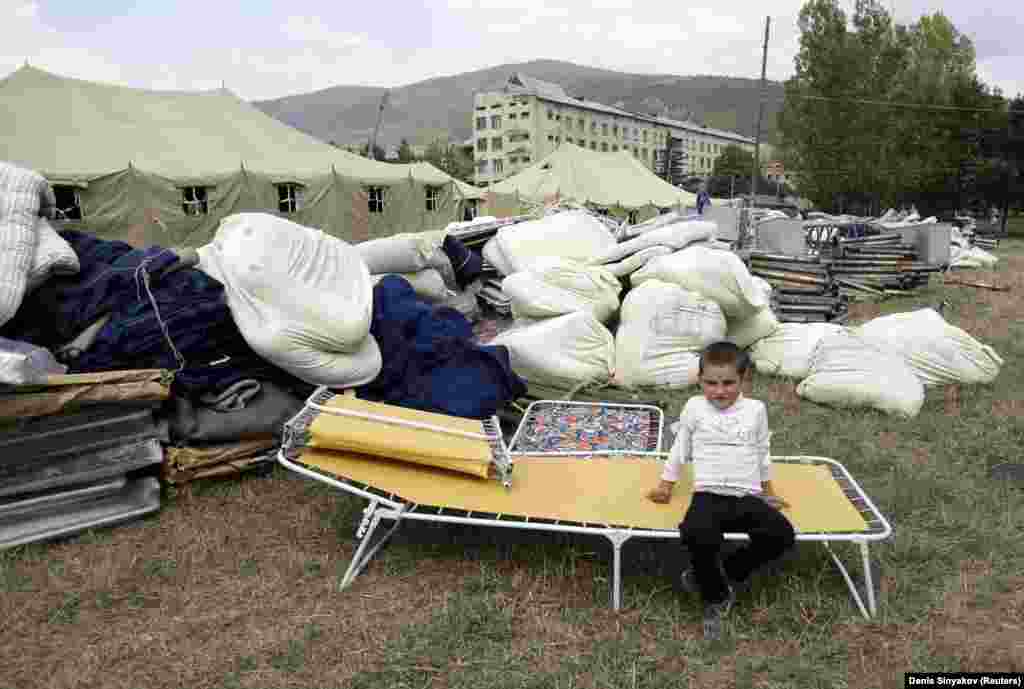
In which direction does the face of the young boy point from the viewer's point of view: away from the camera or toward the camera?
toward the camera

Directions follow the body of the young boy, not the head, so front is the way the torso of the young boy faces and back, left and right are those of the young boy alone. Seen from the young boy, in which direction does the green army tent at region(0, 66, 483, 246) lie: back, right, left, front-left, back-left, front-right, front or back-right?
back-right

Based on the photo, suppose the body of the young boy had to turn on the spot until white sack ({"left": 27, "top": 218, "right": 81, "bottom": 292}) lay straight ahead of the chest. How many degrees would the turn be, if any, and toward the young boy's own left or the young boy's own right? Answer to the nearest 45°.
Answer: approximately 90° to the young boy's own right

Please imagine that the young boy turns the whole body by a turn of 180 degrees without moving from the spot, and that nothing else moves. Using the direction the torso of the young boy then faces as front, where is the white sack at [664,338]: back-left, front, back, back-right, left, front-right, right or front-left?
front

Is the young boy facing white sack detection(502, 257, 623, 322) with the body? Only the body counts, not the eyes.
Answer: no

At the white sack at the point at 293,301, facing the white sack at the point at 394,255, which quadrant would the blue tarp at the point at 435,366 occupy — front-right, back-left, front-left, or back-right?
front-right

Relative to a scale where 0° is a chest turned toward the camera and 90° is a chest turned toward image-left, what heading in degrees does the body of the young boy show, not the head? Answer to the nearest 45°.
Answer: approximately 0°

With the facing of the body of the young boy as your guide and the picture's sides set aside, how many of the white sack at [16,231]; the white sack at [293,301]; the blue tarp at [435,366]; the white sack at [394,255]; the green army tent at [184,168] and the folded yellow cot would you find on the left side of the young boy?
0

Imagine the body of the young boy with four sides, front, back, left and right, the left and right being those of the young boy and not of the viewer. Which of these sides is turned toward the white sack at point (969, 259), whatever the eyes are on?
back

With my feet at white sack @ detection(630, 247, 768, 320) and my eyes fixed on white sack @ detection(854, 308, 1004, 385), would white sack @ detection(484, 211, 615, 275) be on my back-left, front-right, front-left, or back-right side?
back-left

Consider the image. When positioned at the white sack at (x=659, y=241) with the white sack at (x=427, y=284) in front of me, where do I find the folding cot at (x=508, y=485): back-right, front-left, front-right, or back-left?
front-left

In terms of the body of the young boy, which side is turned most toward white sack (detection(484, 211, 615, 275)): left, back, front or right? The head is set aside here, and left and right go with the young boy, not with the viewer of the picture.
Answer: back

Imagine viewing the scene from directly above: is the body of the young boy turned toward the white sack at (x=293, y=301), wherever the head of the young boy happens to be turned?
no

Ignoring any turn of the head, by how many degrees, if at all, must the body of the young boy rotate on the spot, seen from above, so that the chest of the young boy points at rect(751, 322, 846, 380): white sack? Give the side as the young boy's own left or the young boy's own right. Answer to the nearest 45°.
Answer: approximately 180°

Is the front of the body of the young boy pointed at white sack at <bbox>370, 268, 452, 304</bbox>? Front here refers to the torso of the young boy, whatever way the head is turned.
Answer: no
